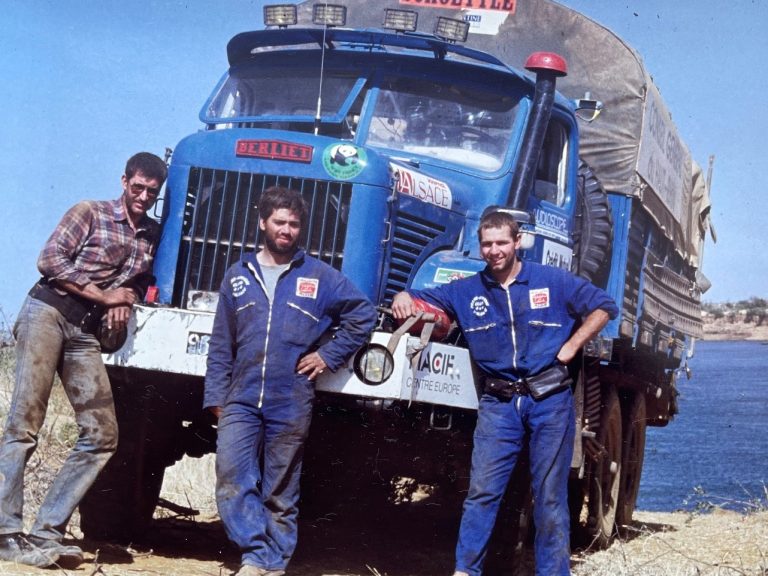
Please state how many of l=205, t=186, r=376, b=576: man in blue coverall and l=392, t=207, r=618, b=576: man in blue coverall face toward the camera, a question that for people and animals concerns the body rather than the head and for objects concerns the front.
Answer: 2

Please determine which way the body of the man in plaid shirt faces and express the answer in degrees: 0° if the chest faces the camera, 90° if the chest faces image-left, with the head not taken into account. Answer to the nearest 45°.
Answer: approximately 315°

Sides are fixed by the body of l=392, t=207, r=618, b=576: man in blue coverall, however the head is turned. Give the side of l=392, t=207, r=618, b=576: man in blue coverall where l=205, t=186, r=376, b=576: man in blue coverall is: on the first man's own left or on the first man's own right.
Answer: on the first man's own right

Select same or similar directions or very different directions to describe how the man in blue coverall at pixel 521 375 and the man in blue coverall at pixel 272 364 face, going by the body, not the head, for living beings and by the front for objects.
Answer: same or similar directions

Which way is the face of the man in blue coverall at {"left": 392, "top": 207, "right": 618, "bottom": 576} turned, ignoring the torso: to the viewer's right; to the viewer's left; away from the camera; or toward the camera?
toward the camera

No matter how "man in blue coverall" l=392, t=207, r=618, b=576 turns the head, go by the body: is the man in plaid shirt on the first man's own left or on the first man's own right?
on the first man's own right

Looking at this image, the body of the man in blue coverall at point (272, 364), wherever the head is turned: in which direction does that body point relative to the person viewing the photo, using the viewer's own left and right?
facing the viewer

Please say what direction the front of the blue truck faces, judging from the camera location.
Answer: facing the viewer and to the left of the viewer

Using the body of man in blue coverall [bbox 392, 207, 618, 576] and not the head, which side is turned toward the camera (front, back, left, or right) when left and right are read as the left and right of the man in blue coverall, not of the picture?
front

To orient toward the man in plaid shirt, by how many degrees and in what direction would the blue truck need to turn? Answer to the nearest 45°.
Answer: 0° — it already faces them
